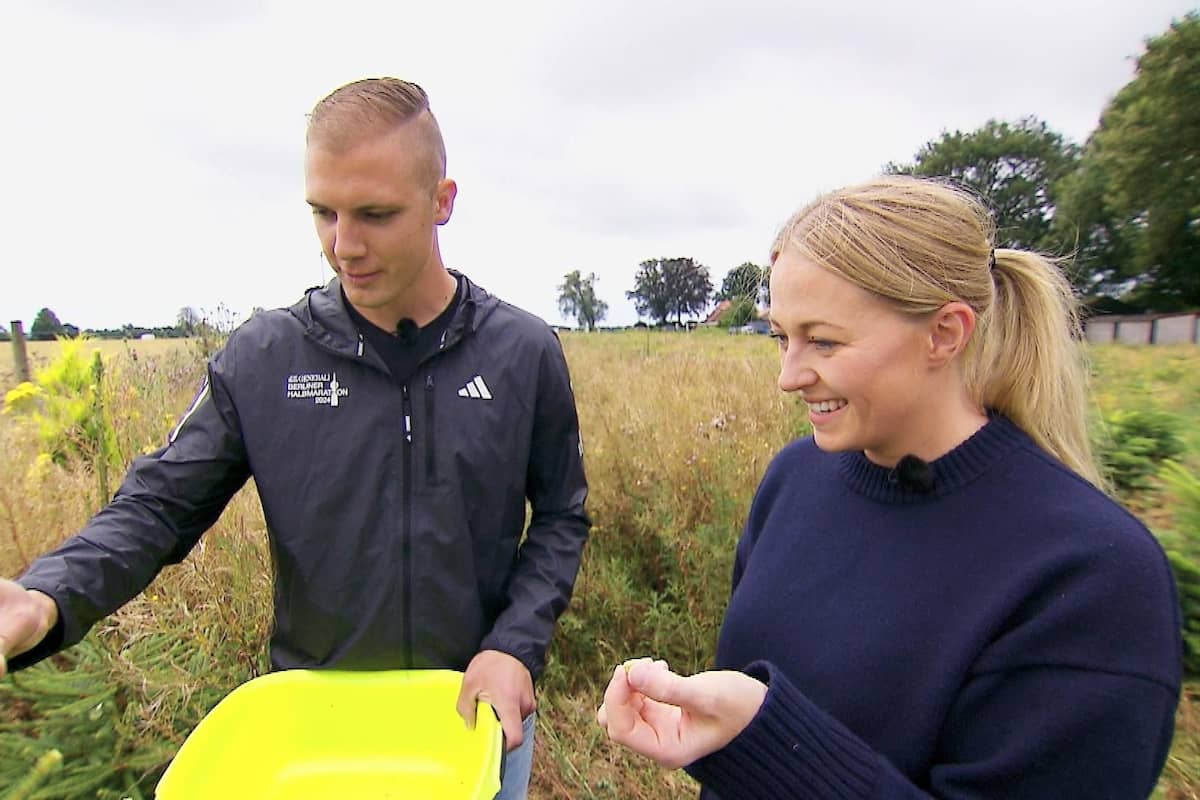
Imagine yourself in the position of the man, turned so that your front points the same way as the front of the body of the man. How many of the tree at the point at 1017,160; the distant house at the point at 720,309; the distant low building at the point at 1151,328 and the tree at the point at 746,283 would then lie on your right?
0

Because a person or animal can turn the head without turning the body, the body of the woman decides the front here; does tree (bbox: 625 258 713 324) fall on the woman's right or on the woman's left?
on the woman's right

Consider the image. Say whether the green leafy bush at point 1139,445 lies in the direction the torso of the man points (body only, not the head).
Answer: no

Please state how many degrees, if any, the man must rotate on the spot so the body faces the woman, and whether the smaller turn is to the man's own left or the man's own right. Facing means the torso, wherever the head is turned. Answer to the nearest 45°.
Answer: approximately 45° to the man's own left

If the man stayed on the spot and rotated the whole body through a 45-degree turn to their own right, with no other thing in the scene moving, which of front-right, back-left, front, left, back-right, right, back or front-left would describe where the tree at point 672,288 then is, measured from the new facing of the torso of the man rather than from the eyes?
back

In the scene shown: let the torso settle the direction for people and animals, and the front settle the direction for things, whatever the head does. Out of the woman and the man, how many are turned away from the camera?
0

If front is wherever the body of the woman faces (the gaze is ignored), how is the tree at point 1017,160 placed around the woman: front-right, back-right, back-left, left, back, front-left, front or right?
back-right

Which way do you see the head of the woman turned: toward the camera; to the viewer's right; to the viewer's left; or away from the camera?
to the viewer's left

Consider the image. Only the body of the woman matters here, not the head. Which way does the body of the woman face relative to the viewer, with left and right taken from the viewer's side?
facing the viewer and to the left of the viewer

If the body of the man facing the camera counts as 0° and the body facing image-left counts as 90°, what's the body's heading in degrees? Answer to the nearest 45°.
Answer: approximately 0°

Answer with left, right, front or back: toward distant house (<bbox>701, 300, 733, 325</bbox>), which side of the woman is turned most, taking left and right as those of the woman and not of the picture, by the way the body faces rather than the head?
right

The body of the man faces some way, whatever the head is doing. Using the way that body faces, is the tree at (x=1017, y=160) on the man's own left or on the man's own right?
on the man's own left

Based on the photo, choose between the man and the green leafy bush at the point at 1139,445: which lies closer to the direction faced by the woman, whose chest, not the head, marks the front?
the man

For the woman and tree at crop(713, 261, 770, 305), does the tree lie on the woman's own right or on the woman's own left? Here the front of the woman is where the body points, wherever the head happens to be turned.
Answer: on the woman's own right
